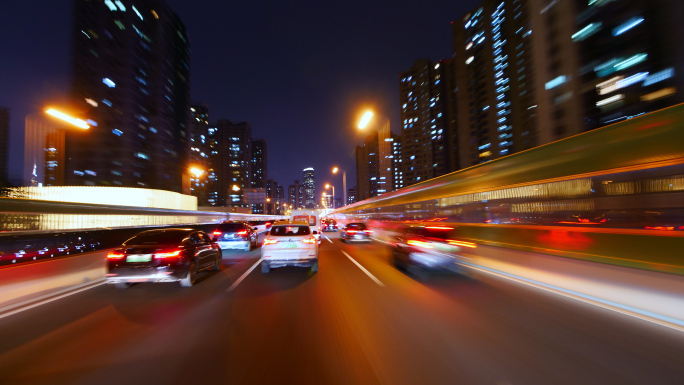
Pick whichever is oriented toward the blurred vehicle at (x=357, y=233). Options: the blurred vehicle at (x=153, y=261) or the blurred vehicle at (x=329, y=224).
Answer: the blurred vehicle at (x=153, y=261)

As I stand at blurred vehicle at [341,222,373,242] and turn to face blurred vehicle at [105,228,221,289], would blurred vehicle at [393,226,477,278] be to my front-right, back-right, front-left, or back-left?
front-left

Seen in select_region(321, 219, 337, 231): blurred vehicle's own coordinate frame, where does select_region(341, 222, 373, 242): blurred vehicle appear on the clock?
select_region(341, 222, 373, 242): blurred vehicle is roughly at 6 o'clock from select_region(321, 219, 337, 231): blurred vehicle.

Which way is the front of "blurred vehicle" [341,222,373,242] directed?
away from the camera

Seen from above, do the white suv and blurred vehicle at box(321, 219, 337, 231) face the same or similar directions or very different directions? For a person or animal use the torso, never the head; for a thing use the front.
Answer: same or similar directions

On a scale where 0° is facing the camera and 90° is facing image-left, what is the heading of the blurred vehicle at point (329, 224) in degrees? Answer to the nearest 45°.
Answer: approximately 180°

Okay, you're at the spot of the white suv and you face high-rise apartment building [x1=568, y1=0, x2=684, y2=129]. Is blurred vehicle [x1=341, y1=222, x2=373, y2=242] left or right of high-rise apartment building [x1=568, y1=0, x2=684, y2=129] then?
left

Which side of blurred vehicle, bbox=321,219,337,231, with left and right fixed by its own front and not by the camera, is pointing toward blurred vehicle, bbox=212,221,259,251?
back

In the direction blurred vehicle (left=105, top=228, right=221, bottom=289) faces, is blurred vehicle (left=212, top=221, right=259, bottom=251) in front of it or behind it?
in front

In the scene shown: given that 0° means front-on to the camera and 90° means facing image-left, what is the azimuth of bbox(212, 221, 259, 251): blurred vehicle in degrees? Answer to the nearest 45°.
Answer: approximately 180°

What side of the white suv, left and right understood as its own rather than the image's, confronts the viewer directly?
back

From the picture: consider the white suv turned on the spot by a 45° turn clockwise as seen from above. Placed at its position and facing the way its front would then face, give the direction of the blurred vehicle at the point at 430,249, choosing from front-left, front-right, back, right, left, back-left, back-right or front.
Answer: front-right

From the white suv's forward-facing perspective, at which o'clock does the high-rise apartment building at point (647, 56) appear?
The high-rise apartment building is roughly at 2 o'clock from the white suv.

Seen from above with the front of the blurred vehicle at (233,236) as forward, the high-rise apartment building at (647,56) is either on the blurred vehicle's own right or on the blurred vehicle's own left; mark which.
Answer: on the blurred vehicle's own right

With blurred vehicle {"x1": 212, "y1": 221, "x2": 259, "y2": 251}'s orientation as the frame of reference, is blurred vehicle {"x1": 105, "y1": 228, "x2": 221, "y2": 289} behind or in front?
behind

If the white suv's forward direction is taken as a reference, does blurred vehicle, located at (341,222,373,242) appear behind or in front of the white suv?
in front

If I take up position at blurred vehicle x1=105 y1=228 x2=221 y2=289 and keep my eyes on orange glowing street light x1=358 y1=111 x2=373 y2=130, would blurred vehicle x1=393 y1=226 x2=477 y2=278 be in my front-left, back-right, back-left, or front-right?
front-right
